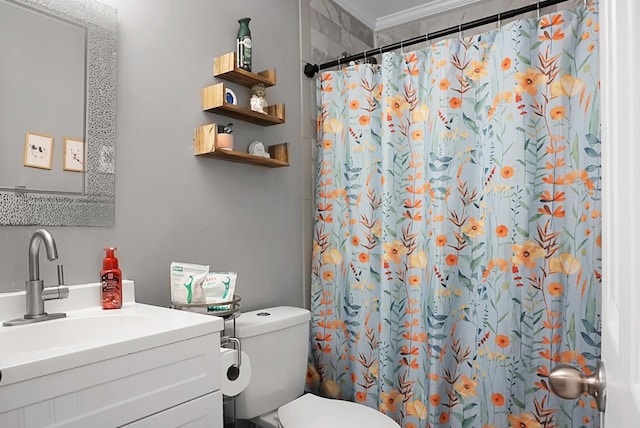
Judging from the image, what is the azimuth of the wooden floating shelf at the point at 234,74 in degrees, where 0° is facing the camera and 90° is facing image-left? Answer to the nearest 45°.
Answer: approximately 315°
